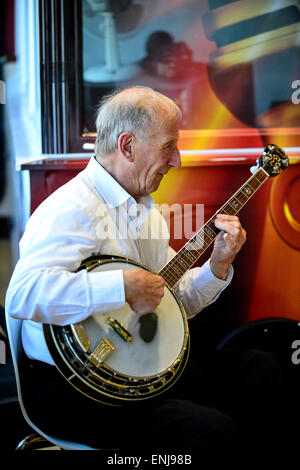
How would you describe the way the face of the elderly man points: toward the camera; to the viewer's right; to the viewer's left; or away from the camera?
to the viewer's right

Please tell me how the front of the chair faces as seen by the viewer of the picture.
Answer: facing to the right of the viewer

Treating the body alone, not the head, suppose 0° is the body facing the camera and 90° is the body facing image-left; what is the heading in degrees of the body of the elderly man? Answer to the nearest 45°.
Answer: approximately 270°
